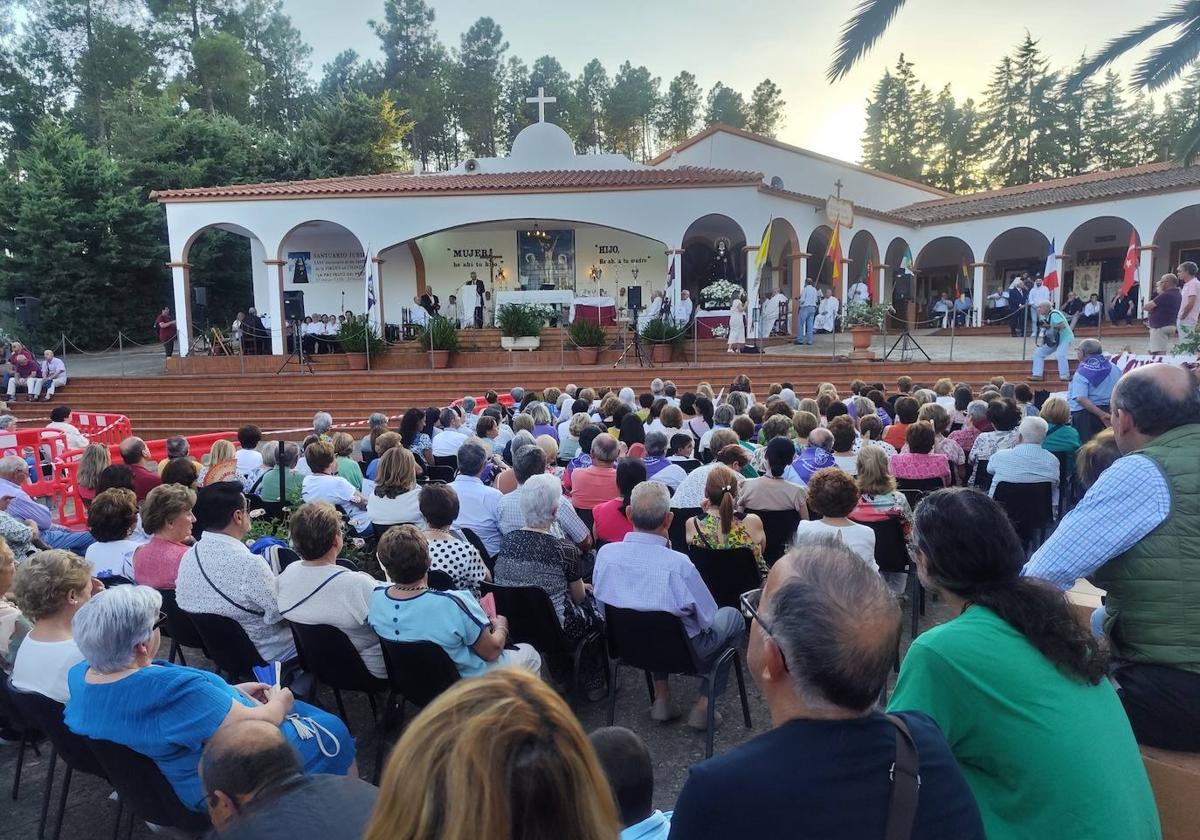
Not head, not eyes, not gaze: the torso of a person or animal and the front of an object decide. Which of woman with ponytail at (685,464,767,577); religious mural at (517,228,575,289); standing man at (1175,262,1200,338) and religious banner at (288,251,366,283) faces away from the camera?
the woman with ponytail

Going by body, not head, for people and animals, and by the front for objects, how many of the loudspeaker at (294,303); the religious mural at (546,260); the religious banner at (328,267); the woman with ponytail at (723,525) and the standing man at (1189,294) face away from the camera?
1

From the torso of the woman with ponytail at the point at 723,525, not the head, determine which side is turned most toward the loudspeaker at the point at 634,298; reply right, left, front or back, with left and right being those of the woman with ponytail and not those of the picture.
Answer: front

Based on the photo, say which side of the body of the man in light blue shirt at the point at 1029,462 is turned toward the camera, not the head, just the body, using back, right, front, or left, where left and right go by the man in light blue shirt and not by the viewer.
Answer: back

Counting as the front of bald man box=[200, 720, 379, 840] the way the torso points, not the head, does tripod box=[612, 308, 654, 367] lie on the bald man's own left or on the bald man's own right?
on the bald man's own right

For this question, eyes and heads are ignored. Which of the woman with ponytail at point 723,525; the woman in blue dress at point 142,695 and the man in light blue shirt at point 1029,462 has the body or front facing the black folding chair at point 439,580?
the woman in blue dress

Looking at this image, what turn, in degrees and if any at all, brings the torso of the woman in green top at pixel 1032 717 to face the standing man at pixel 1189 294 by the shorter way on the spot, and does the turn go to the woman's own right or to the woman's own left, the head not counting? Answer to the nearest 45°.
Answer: approximately 45° to the woman's own right

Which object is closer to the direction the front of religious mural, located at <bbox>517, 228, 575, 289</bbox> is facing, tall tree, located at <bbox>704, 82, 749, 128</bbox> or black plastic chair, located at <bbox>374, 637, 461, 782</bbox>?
the black plastic chair

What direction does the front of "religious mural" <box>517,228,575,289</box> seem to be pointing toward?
toward the camera

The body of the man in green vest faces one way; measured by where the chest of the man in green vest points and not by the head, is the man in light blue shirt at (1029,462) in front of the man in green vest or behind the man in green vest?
in front

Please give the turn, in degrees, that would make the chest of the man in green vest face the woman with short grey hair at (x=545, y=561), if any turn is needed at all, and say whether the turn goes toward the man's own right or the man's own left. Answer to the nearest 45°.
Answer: approximately 45° to the man's own left

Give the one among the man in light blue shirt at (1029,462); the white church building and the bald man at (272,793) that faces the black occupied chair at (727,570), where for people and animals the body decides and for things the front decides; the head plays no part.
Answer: the white church building

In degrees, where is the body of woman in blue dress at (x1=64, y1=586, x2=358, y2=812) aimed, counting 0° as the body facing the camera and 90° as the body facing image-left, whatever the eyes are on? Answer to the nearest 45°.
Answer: approximately 225°

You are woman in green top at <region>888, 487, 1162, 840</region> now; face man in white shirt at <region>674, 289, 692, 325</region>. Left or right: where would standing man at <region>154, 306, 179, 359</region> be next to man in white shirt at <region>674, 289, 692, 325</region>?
left

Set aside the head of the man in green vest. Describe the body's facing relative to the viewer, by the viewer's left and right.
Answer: facing away from the viewer and to the left of the viewer

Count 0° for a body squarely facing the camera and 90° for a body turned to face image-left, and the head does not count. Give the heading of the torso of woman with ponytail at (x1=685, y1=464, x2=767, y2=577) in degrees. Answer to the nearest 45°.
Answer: approximately 180°

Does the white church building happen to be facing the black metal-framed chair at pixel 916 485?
yes

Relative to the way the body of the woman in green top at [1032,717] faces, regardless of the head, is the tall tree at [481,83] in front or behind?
in front

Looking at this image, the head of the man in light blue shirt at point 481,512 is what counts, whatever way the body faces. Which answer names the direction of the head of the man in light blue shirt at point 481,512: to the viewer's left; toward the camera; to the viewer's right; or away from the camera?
away from the camera
